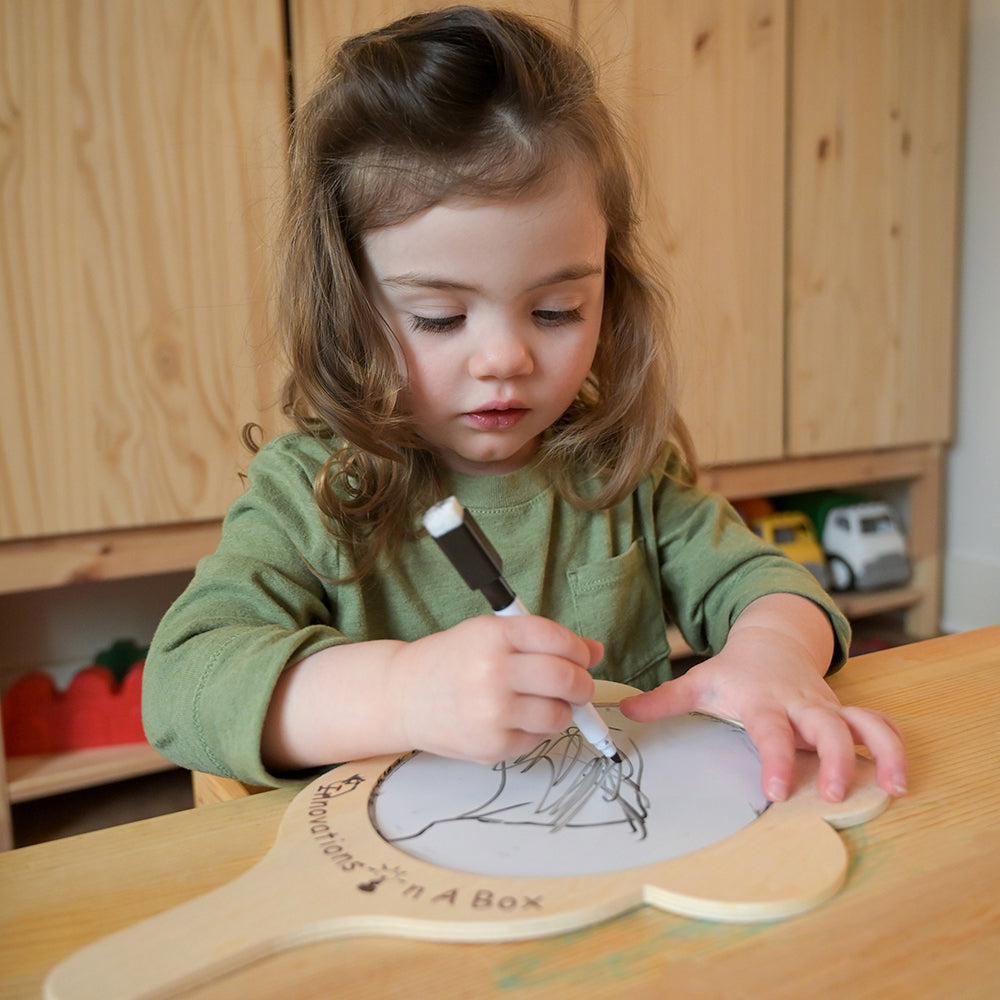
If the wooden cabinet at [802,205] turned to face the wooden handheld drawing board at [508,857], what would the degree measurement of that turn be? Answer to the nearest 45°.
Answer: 0° — it already faces it

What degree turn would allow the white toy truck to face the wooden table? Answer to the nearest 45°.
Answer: approximately 45° to its right

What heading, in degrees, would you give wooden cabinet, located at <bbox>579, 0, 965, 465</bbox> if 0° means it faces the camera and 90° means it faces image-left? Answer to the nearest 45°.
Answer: approximately 0°

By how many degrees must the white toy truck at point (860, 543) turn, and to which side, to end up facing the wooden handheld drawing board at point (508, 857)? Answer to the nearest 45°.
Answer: approximately 45° to its right

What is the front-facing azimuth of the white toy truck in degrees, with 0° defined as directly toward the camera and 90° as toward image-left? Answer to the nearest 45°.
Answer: approximately 315°
